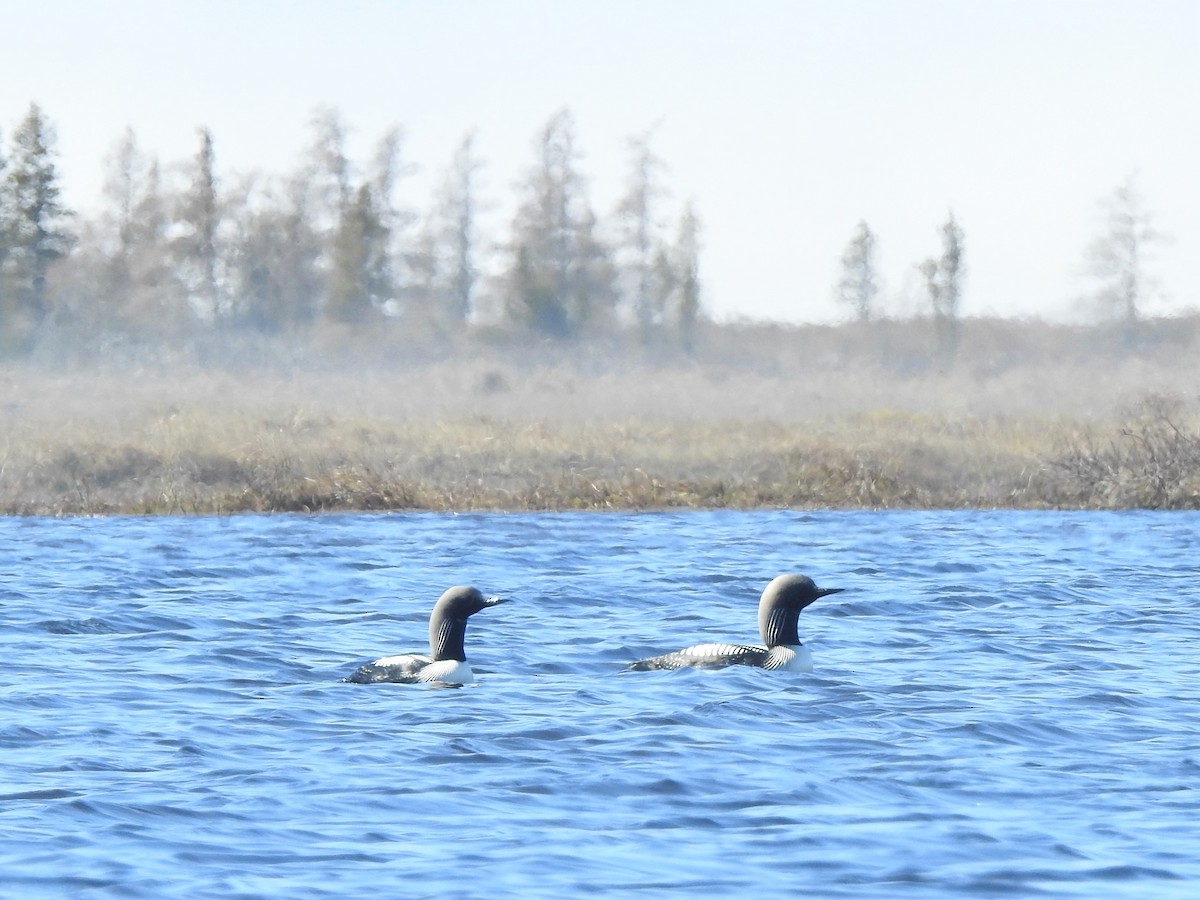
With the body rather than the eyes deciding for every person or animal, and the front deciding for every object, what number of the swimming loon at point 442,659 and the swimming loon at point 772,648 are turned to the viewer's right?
2

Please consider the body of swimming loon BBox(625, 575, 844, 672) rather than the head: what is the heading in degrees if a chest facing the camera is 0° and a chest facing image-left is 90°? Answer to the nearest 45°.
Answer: approximately 270°

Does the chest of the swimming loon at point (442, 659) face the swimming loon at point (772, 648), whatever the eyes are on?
yes

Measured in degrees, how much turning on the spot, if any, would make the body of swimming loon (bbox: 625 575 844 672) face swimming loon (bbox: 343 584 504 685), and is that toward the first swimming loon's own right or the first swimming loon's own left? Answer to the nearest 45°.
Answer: approximately 180°

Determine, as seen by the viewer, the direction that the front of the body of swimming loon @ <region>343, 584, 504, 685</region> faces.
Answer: to the viewer's right
